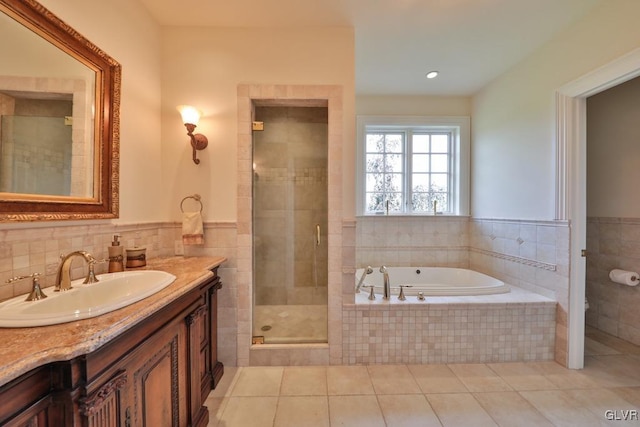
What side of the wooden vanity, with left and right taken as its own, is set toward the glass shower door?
left

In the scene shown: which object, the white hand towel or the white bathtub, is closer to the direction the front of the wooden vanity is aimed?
the white bathtub

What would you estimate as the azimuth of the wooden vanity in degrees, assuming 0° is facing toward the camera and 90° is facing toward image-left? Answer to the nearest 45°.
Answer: approximately 315°

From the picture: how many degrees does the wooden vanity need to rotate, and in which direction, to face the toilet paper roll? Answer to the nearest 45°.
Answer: approximately 45° to its left

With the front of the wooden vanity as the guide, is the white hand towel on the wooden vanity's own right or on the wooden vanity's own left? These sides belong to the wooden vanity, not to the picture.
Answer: on the wooden vanity's own left
